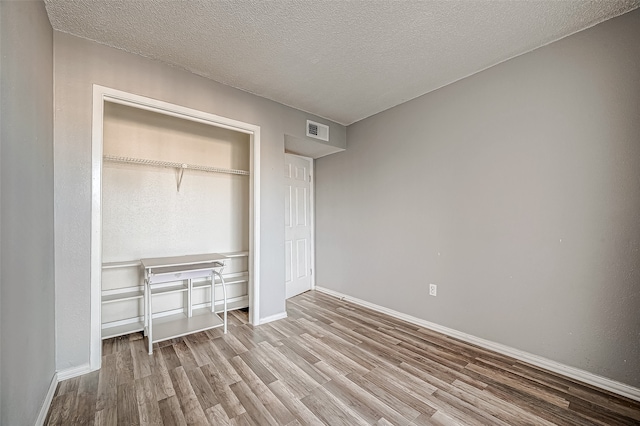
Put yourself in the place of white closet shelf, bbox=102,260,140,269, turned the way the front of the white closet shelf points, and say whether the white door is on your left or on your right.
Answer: on your left

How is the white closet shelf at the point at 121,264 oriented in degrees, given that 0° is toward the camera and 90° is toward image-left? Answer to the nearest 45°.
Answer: approximately 0°

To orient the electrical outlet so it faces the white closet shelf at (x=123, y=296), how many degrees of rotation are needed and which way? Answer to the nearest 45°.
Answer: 0° — it already faces it

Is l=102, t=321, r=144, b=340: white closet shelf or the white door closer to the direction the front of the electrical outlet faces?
the white closet shelf

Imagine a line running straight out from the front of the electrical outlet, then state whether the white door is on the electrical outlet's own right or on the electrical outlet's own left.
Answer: on the electrical outlet's own right

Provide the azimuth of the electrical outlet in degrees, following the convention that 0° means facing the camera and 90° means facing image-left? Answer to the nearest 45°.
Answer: approximately 45°
